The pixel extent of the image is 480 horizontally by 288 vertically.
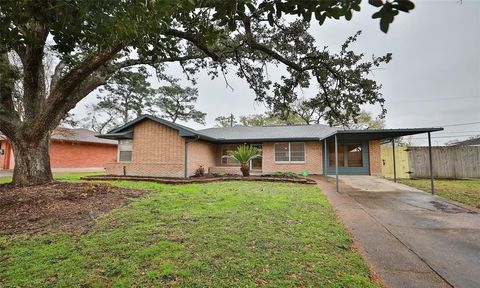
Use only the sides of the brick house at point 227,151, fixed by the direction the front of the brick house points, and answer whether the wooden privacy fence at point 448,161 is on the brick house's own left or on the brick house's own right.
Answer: on the brick house's own left

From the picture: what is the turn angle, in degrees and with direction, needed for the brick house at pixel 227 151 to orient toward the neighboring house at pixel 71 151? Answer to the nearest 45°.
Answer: approximately 90° to its right

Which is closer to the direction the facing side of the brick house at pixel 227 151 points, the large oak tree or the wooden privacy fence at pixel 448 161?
the large oak tree

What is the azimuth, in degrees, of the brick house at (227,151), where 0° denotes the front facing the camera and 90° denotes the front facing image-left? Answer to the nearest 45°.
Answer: approximately 0°

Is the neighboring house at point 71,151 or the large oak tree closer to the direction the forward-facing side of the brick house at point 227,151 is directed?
the large oak tree

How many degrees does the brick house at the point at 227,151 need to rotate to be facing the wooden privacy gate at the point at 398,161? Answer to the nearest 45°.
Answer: approximately 90° to its left
